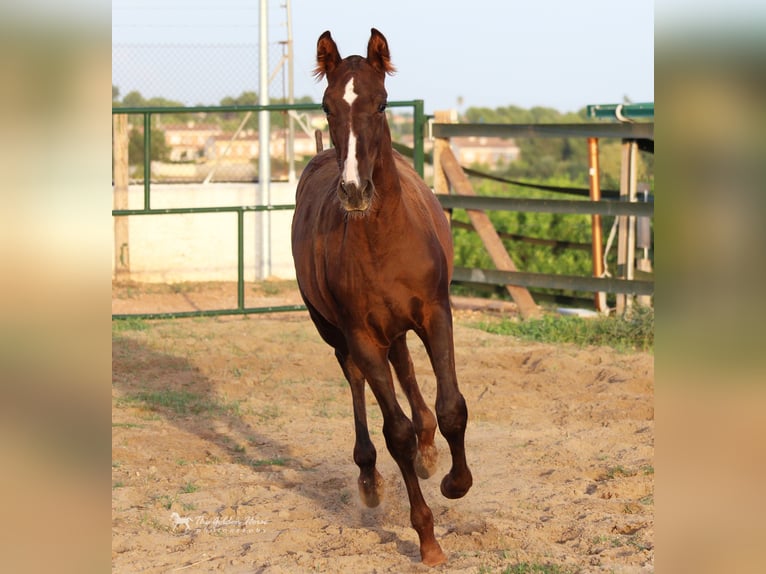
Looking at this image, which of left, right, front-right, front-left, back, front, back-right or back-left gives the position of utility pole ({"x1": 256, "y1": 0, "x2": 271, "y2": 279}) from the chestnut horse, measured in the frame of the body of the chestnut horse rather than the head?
back

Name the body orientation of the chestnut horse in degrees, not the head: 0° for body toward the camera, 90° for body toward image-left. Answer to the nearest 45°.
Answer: approximately 0°

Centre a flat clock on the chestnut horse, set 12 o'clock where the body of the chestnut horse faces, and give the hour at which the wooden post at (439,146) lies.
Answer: The wooden post is roughly at 6 o'clock from the chestnut horse.

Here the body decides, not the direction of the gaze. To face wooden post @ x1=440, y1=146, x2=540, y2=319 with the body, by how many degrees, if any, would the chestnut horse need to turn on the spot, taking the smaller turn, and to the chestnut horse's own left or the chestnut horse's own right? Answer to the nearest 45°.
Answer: approximately 180°

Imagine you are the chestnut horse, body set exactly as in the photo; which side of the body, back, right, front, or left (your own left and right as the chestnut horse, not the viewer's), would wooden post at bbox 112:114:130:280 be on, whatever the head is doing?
back

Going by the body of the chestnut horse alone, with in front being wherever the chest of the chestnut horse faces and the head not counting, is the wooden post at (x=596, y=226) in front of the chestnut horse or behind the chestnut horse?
behind

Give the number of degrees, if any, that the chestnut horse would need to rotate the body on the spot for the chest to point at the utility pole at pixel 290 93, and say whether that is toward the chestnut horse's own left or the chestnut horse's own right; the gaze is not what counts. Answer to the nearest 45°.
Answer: approximately 180°

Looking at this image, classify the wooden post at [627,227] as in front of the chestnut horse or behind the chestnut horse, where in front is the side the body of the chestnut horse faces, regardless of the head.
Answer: behind
